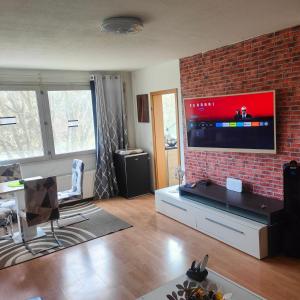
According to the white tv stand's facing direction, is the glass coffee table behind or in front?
in front

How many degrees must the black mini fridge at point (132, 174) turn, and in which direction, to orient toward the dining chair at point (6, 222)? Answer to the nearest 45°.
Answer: approximately 90° to its right

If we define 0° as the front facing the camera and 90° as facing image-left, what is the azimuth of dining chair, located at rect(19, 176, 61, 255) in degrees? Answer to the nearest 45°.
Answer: approximately 135°

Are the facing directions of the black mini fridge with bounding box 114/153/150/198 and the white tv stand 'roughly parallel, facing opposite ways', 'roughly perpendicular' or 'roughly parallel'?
roughly perpendicular

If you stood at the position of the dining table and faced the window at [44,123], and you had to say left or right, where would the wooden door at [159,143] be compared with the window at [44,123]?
right

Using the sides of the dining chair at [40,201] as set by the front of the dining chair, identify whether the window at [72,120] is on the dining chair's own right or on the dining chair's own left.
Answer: on the dining chair's own right

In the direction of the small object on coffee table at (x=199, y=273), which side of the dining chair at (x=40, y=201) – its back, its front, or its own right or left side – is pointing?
back

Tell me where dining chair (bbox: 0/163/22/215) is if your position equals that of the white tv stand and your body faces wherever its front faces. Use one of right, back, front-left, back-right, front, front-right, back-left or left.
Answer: front-right

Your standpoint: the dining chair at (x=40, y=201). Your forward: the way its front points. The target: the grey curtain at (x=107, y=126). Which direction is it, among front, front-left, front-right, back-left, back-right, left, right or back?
right

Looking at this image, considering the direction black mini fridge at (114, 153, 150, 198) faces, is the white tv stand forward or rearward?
forward

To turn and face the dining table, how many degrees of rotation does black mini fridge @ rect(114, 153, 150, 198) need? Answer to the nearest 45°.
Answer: approximately 90° to its right
